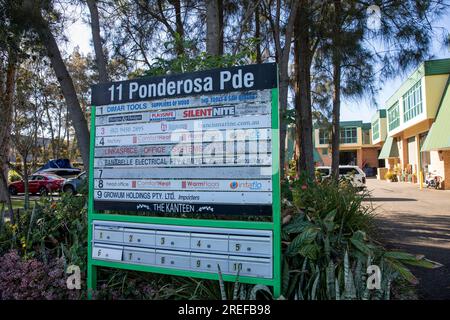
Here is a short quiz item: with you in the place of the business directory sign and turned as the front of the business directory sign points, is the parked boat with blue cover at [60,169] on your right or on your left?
on your right

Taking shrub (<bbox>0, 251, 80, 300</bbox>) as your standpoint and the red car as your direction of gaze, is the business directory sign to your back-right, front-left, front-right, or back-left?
back-right

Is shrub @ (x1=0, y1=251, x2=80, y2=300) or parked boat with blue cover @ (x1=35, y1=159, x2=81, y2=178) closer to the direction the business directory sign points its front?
the shrub

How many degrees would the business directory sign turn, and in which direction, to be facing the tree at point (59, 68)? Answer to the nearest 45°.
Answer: approximately 90° to its right

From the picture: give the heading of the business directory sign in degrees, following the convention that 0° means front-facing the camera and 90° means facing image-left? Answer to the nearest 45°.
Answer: approximately 45°

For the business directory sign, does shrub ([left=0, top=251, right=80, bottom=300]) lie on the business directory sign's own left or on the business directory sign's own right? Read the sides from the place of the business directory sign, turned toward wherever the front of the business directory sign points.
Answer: on the business directory sign's own right
